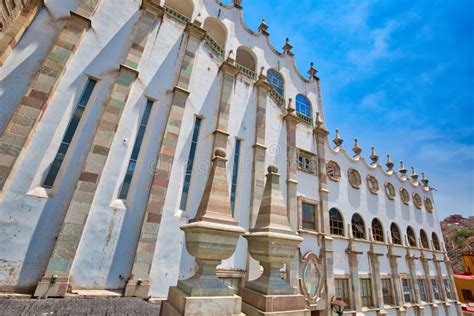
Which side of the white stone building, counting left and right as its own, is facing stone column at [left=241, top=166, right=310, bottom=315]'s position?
front

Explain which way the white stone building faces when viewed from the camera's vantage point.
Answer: facing the viewer and to the right of the viewer

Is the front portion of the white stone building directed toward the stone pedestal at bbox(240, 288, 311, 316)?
yes
